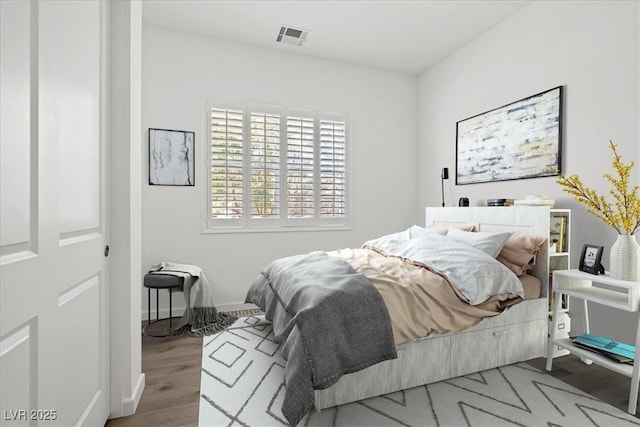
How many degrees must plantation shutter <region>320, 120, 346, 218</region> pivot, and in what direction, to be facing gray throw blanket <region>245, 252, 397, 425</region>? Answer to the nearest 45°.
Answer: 0° — it already faces it

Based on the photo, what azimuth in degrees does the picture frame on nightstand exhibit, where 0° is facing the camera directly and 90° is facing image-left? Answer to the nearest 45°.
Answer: approximately 45°

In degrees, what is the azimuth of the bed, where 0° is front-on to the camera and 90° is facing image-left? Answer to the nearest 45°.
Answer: approximately 45°

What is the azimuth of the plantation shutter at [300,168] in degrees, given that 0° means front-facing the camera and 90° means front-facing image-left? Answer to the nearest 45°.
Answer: approximately 0°

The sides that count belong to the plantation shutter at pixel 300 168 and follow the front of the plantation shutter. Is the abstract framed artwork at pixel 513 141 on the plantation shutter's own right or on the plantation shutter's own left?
on the plantation shutter's own left

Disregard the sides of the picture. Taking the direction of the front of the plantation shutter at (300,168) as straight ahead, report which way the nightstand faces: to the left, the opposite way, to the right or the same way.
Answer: to the right

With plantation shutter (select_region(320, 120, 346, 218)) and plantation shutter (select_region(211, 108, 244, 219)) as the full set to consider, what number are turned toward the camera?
2

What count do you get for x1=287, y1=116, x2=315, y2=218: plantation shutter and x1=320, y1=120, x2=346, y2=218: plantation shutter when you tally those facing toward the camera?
2

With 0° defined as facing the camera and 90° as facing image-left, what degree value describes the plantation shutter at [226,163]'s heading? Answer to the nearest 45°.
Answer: approximately 0°

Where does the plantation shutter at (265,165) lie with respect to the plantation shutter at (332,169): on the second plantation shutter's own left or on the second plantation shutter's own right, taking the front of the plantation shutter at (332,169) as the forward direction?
on the second plantation shutter's own right
